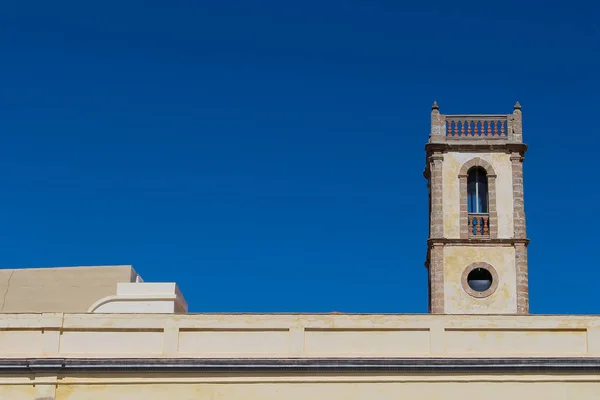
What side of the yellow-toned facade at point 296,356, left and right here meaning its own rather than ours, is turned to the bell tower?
back

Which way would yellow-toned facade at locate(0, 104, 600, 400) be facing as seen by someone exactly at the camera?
facing the viewer
